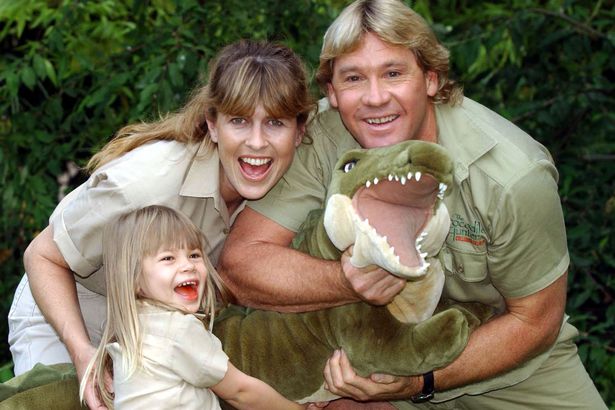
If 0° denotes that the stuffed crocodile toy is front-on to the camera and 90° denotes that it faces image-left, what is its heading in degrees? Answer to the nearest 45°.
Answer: approximately 315°

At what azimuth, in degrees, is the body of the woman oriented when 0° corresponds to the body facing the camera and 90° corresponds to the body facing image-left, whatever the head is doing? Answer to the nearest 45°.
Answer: approximately 315°

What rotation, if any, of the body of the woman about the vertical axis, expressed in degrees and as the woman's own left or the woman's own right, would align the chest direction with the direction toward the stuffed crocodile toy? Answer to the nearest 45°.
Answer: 0° — they already face it
